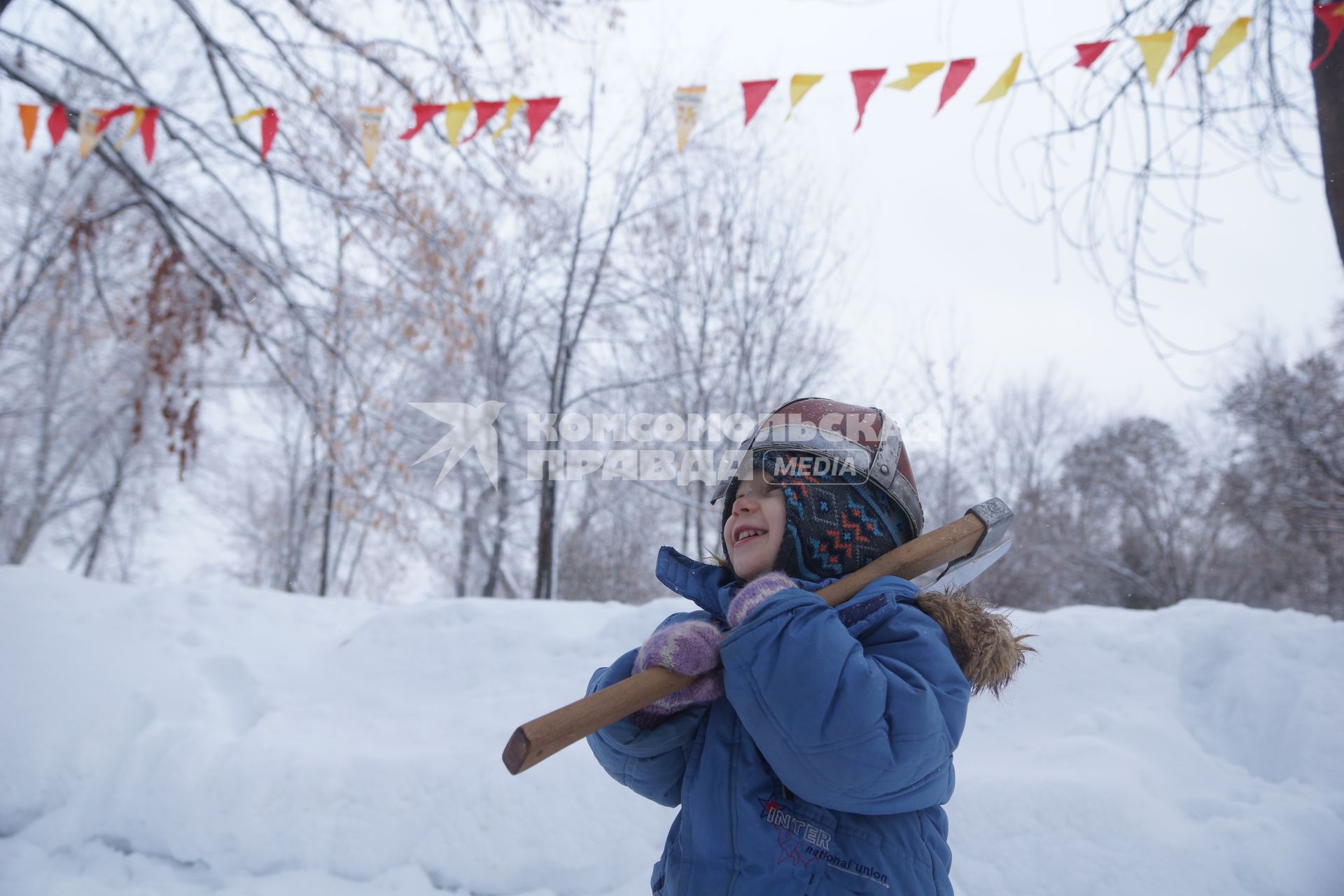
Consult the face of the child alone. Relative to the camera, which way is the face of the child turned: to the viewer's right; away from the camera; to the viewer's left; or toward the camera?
to the viewer's left

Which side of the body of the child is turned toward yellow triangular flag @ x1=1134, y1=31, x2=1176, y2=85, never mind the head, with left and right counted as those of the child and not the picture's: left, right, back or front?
back

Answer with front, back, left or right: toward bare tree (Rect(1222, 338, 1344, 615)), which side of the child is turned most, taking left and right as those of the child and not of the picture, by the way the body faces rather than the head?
back

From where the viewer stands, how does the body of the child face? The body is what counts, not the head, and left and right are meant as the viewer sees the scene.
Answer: facing the viewer and to the left of the viewer

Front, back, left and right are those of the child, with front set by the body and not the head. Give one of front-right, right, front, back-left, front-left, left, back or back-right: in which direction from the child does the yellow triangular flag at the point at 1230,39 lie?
back

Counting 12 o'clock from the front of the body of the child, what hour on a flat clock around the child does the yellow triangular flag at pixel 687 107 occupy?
The yellow triangular flag is roughly at 4 o'clock from the child.

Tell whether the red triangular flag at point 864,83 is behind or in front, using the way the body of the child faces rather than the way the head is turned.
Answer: behind

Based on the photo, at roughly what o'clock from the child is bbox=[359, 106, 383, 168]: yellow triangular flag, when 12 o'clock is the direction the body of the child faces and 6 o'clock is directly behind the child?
The yellow triangular flag is roughly at 3 o'clock from the child.
